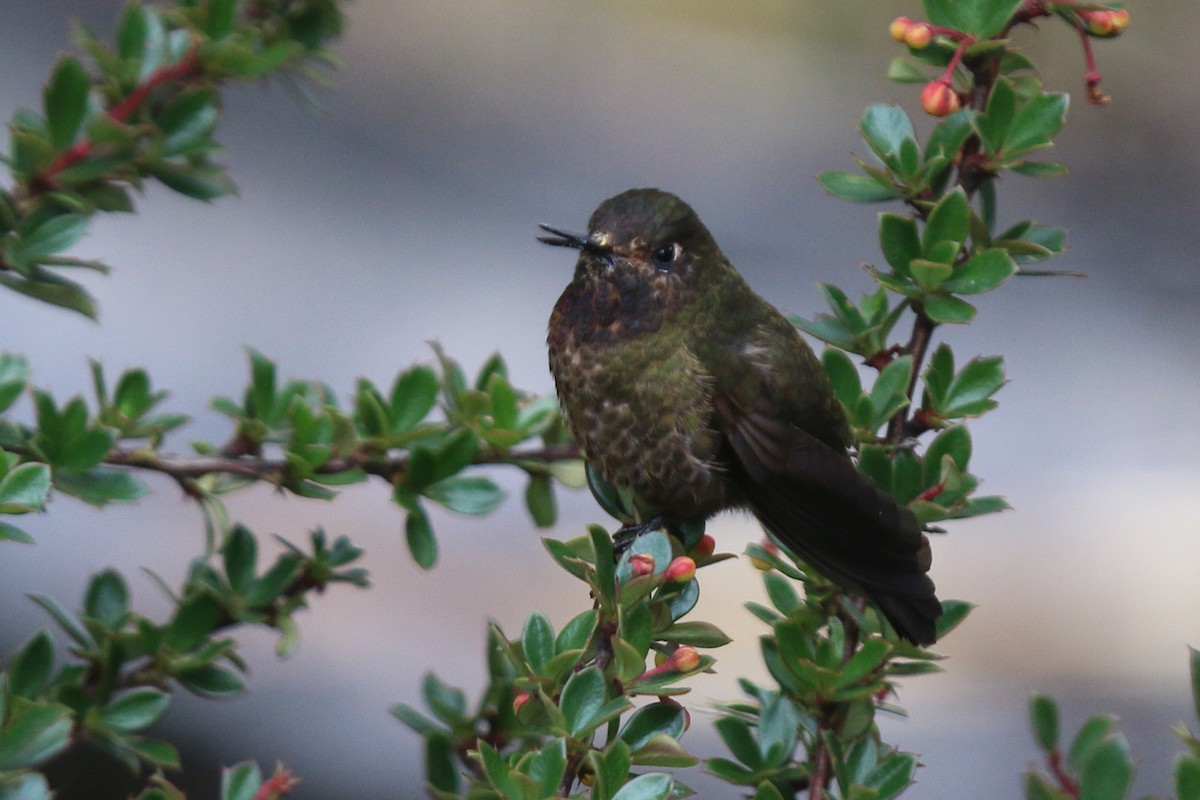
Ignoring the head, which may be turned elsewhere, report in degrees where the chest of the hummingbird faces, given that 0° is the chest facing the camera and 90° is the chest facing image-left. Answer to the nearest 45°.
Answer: approximately 45°
